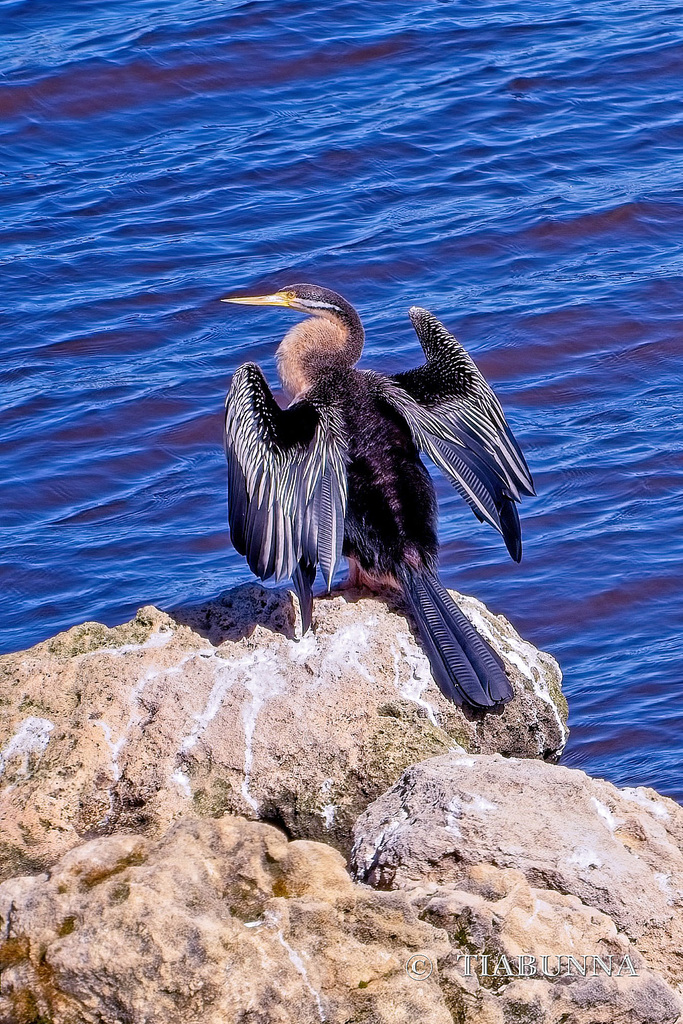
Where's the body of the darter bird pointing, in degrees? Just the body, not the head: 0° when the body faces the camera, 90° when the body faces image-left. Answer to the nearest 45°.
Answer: approximately 135°

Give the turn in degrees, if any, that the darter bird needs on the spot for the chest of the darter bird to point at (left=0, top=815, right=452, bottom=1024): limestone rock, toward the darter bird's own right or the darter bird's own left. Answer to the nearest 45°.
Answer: approximately 135° to the darter bird's own left
